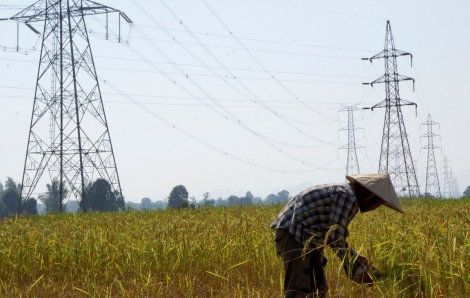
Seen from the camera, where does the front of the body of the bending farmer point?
to the viewer's right

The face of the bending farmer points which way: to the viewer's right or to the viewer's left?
to the viewer's right
